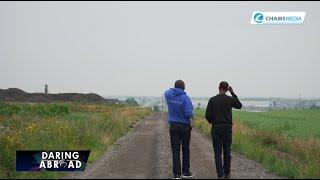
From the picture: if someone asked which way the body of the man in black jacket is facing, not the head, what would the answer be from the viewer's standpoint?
away from the camera

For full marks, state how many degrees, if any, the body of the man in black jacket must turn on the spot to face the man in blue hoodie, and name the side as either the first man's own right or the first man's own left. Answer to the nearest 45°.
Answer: approximately 90° to the first man's own left
